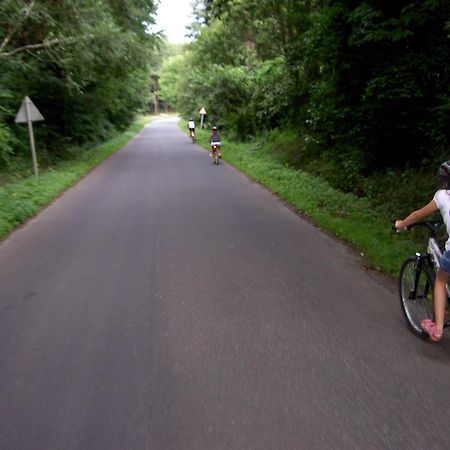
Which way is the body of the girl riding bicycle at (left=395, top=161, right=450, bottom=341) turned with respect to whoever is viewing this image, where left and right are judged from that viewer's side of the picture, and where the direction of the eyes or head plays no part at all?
facing away from the viewer and to the left of the viewer
